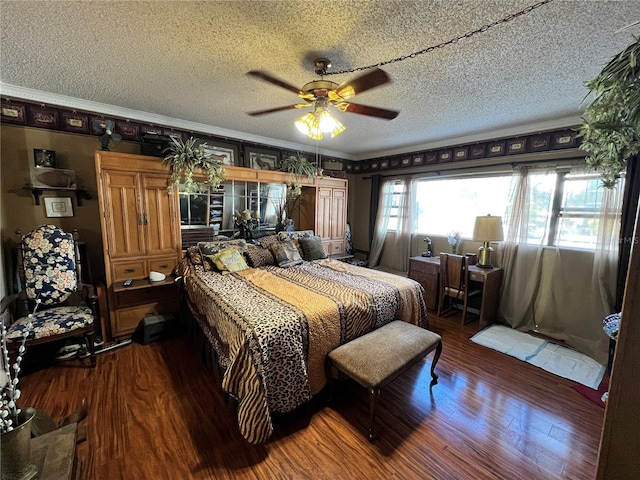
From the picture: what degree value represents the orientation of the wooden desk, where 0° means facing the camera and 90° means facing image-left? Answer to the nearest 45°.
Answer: approximately 45°

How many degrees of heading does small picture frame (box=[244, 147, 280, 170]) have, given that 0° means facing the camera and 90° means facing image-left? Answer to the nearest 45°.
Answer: approximately 315°

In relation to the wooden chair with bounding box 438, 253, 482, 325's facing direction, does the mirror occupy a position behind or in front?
behind

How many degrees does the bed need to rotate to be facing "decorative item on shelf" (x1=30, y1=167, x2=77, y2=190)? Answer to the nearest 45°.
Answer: approximately 135° to its right

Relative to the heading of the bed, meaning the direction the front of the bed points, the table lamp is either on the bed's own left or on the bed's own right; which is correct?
on the bed's own left

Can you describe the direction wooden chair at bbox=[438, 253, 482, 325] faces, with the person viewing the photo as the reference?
facing away from the viewer and to the right of the viewer
